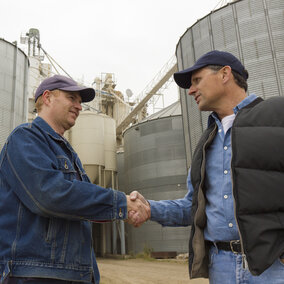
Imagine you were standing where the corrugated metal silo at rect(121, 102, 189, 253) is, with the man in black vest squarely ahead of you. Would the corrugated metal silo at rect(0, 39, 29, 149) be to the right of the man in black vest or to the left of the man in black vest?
right

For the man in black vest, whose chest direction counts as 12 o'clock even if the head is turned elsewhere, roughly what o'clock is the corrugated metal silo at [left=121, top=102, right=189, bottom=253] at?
The corrugated metal silo is roughly at 4 o'clock from the man in black vest.

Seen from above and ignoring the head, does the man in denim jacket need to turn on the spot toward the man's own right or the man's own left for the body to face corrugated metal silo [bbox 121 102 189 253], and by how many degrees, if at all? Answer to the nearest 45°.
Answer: approximately 90° to the man's own left

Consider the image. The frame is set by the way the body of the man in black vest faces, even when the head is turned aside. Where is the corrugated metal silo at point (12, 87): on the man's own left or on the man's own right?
on the man's own right

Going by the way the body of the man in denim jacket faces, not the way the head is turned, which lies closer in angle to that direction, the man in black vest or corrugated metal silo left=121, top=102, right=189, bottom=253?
the man in black vest

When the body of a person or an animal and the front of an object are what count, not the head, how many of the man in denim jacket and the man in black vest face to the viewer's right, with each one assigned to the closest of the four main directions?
1

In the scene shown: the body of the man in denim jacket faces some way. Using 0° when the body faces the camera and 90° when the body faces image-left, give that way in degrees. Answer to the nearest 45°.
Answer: approximately 270°

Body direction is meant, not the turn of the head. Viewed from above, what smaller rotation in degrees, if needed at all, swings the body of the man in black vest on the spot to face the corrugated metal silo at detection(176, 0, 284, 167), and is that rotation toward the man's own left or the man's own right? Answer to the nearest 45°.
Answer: approximately 135° to the man's own right

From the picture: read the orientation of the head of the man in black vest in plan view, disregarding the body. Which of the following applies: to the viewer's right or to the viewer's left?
to the viewer's left

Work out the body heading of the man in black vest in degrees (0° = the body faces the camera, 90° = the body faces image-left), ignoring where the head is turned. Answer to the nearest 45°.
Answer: approximately 45°

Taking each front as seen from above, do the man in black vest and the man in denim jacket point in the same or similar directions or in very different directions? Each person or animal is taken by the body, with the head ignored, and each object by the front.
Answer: very different directions
